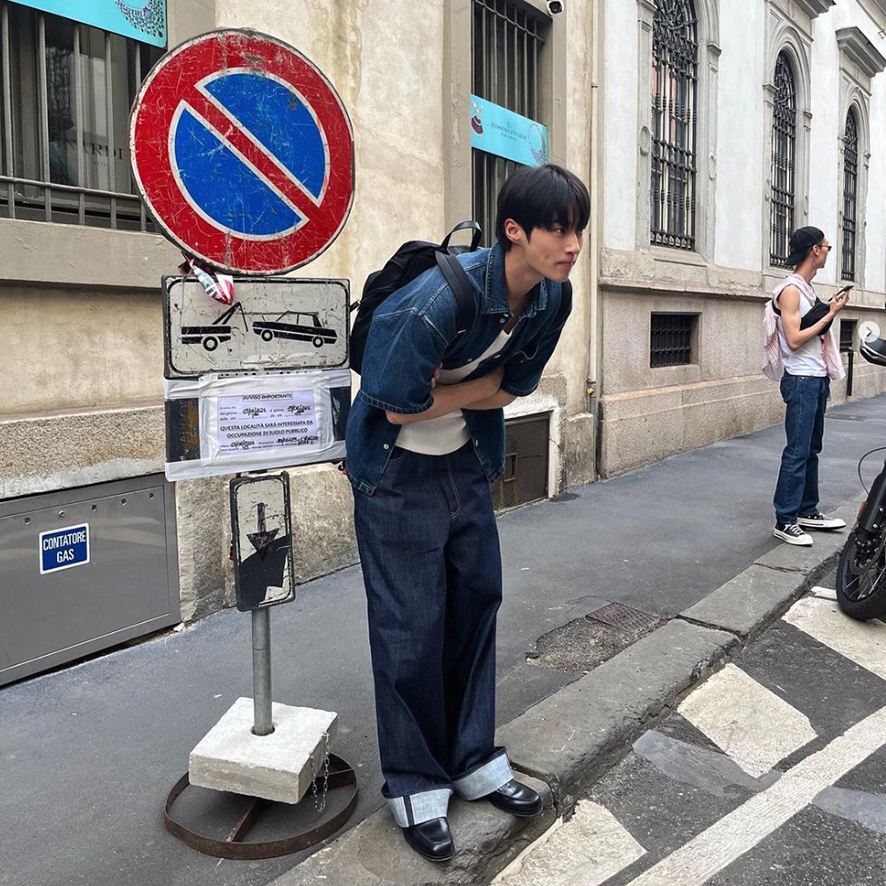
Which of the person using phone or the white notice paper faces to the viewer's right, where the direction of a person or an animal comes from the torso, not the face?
the person using phone

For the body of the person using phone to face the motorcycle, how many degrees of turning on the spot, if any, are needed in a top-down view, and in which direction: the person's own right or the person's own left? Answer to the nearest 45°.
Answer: approximately 90° to the person's own right

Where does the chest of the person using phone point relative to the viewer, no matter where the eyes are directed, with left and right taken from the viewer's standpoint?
facing to the right of the viewer

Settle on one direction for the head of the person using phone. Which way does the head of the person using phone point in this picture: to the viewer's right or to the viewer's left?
to the viewer's right

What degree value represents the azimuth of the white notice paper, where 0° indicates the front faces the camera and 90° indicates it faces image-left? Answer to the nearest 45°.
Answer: approximately 0°

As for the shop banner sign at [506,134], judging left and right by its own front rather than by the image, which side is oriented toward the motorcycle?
front

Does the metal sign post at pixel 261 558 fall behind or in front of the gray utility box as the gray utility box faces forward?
in front

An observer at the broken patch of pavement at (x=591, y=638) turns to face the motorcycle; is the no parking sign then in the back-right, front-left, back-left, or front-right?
back-right

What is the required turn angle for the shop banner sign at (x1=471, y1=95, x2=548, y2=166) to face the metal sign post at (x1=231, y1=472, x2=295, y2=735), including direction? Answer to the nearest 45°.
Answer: approximately 45° to its right
